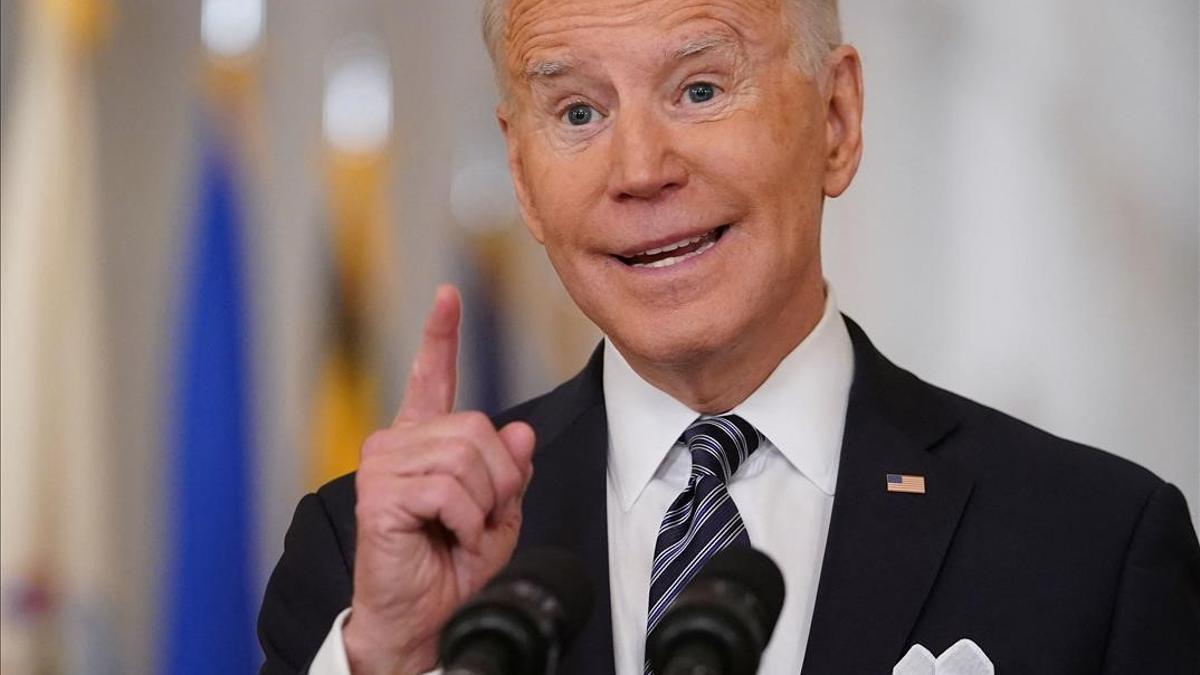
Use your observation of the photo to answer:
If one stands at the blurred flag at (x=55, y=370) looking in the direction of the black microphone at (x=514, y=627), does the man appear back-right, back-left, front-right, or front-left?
front-left

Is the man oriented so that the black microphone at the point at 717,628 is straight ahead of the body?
yes

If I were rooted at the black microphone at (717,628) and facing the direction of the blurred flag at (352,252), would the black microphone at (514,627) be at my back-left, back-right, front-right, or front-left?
front-left

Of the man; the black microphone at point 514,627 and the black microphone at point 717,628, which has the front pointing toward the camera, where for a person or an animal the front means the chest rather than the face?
the man

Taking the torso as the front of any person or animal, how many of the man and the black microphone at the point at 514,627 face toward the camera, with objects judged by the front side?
1

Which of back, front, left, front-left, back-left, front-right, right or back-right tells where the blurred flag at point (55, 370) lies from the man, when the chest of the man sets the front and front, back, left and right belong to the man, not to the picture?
back-right

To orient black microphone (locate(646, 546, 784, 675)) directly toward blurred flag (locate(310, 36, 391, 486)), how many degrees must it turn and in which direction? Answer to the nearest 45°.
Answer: approximately 45° to its left

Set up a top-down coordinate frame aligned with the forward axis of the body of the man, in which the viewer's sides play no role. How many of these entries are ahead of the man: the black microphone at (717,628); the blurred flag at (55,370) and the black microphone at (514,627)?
2

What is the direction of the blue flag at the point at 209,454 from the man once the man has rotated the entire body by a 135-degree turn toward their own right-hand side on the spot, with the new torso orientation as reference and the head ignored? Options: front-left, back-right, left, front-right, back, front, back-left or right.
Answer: front

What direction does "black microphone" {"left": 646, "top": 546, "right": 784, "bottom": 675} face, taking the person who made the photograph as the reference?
facing away from the viewer and to the right of the viewer

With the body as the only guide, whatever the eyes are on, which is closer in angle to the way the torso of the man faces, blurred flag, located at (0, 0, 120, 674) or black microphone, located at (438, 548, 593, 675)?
the black microphone

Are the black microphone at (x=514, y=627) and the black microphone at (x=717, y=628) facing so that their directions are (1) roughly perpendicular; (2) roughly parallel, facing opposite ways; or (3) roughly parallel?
roughly parallel

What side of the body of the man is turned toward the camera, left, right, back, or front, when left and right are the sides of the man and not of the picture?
front

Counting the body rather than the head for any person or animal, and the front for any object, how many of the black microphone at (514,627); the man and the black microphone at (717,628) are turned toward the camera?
1

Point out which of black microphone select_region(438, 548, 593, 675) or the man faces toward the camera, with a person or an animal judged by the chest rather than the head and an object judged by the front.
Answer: the man

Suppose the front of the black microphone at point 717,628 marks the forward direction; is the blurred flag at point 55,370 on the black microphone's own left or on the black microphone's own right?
on the black microphone's own left

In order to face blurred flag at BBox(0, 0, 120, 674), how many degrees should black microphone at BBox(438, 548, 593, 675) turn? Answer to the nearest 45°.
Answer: approximately 90° to its left
